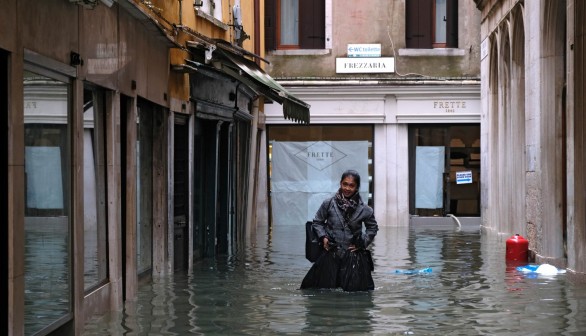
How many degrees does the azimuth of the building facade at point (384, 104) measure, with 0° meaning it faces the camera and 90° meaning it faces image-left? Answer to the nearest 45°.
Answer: approximately 0°

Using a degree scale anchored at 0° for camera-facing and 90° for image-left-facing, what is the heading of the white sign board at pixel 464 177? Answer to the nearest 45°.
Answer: approximately 0°

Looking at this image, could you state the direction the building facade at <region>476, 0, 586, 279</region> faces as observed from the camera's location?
facing the viewer and to the left of the viewer

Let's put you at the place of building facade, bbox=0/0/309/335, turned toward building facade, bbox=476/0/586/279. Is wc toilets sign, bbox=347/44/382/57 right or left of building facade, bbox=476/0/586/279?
left

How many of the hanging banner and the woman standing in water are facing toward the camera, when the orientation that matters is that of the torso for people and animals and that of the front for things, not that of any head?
2

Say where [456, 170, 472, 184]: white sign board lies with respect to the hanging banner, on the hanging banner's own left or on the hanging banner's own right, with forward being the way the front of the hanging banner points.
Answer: on the hanging banner's own left

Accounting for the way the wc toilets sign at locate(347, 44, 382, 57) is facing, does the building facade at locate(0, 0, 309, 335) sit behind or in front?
in front

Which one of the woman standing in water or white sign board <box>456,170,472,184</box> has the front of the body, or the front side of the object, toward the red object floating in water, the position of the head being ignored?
the white sign board

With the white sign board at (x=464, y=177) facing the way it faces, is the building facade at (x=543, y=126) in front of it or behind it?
in front
